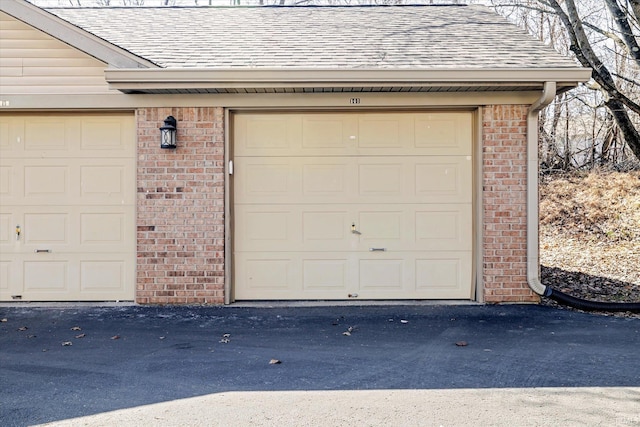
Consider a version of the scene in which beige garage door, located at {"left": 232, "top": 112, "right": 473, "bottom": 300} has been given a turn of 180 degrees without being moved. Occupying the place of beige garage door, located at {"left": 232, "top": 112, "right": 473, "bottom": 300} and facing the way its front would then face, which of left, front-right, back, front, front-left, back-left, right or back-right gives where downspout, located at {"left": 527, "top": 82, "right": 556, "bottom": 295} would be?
right

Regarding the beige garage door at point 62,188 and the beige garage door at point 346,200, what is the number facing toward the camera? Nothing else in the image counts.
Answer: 2

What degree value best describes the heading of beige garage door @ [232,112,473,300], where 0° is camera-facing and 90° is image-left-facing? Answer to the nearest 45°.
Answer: approximately 0°

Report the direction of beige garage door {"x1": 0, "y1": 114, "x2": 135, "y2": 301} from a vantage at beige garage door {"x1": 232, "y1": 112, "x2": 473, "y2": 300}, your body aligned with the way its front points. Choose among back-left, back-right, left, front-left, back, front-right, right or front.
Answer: right

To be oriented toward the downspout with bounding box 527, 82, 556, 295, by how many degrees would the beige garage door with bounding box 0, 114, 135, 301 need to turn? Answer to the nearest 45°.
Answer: approximately 45° to its left

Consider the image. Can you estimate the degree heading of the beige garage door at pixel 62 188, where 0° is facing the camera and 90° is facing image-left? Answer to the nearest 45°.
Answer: approximately 0°

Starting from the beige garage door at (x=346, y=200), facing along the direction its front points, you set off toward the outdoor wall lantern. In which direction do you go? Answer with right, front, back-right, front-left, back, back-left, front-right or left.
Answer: right

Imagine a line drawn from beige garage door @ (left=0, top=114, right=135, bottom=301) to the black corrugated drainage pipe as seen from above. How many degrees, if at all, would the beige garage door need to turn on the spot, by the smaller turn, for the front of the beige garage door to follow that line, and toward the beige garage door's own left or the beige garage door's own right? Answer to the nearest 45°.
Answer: approximately 45° to the beige garage door's own left

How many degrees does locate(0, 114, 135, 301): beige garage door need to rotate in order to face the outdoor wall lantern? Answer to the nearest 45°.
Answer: approximately 45° to its left

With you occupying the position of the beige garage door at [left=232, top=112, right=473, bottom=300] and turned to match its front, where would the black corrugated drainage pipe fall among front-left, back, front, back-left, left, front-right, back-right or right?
left
